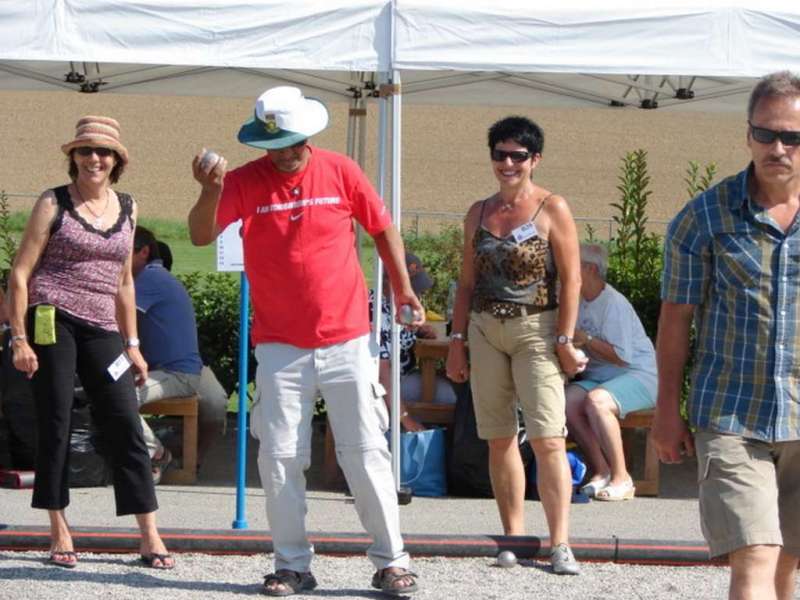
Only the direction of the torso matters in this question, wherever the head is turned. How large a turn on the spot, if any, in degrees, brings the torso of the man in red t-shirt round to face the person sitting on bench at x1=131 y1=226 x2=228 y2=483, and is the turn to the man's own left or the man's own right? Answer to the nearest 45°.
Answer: approximately 180°

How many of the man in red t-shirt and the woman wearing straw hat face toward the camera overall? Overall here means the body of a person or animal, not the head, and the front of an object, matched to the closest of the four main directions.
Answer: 2

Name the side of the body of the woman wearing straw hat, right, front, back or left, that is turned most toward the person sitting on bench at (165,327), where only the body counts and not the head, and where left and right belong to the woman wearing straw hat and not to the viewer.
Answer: back

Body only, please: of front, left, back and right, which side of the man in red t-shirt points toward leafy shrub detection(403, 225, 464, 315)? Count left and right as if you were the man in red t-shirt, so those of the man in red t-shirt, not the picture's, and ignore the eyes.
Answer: back

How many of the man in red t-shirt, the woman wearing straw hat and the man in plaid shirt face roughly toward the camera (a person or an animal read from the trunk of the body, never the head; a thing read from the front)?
3

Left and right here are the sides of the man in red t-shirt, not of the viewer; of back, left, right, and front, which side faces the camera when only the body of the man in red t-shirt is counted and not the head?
front

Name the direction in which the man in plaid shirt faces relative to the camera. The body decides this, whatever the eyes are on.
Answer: toward the camera
